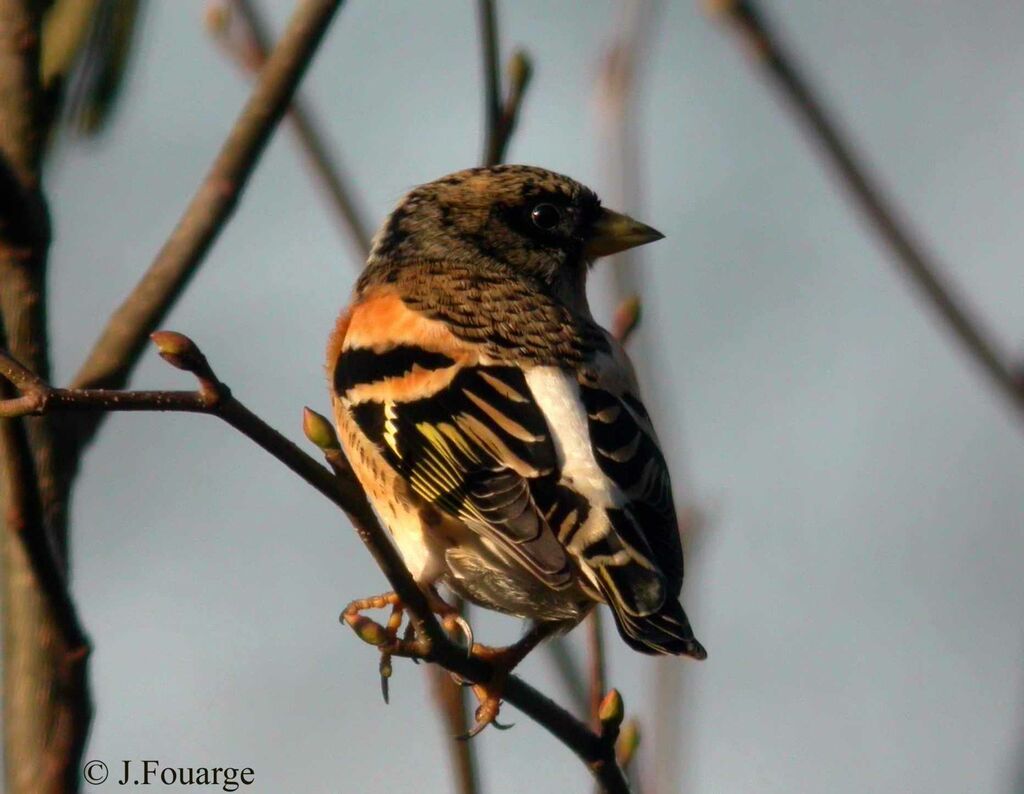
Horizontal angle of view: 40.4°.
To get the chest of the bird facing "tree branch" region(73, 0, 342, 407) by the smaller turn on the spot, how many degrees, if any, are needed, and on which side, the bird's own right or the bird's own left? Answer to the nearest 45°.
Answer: approximately 45° to the bird's own left

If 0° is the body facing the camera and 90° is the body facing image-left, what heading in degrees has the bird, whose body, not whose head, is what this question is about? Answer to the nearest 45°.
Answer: approximately 135°

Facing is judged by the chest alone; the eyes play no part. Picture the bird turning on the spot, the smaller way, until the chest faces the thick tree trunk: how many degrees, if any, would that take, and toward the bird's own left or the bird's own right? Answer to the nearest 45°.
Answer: approximately 90° to the bird's own left

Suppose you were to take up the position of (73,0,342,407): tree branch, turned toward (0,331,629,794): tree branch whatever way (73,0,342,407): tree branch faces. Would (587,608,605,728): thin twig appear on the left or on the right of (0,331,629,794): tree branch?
left
